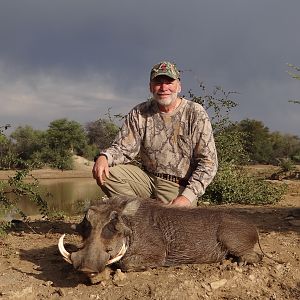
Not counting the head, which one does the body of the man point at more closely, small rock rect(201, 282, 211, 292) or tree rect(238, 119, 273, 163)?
the small rock

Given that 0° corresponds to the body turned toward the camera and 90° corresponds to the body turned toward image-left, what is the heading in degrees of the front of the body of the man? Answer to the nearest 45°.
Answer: approximately 0°

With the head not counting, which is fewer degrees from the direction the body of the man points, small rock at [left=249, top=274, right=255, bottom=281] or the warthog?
the warthog

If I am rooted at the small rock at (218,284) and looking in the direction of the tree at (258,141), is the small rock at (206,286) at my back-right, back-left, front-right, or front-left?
back-left

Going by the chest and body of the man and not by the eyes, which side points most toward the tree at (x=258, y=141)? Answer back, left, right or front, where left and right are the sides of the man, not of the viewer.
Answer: back

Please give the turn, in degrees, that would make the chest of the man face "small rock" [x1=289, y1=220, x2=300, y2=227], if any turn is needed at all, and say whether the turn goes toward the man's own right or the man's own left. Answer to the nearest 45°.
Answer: approximately 135° to the man's own left

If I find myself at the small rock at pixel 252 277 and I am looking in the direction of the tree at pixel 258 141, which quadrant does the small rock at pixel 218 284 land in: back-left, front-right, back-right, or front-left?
back-left

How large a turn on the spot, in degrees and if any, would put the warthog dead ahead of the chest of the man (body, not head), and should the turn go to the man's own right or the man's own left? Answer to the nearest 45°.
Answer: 0° — they already face it
